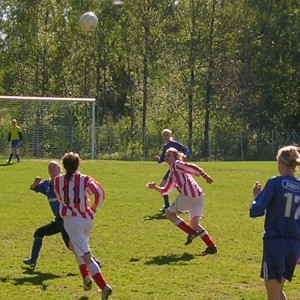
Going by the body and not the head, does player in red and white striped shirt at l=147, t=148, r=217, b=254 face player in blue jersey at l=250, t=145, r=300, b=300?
no

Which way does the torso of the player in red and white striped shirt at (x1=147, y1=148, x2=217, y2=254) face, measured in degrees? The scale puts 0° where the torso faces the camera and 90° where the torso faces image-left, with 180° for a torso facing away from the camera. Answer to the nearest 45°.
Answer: approximately 90°

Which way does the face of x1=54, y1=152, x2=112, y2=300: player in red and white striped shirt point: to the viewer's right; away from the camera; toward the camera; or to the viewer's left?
away from the camera

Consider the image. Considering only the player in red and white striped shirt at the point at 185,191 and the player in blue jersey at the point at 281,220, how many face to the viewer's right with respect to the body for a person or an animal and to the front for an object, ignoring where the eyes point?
0

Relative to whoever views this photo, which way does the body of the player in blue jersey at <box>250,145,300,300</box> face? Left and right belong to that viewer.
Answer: facing away from the viewer and to the left of the viewer

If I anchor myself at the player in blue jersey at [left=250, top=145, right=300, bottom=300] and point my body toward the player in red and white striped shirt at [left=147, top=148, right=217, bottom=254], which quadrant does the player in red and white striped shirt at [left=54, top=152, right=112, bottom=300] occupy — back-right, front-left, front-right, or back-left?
front-left

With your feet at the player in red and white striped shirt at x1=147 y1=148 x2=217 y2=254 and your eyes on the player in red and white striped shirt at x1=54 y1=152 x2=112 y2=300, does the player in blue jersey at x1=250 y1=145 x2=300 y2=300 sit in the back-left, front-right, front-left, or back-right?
front-left
